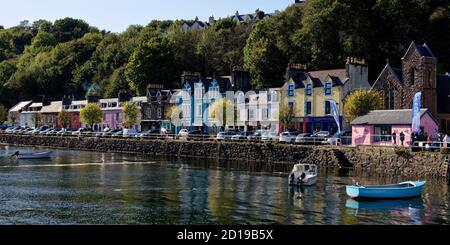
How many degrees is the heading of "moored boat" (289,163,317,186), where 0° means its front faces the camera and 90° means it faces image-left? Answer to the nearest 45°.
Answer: approximately 225°

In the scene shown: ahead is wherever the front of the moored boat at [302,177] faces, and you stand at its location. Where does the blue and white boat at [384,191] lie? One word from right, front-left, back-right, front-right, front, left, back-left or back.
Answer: right
